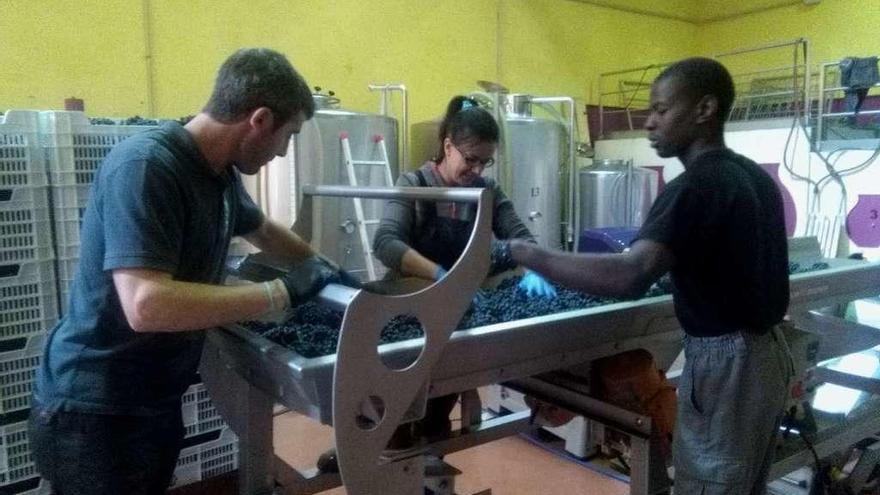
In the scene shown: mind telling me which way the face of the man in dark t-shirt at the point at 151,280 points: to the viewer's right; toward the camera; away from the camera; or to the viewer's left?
to the viewer's right

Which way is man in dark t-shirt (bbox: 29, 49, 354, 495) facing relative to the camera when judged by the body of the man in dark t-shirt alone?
to the viewer's right

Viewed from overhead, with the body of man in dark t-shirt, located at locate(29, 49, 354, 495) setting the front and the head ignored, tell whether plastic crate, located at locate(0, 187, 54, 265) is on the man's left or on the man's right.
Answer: on the man's left

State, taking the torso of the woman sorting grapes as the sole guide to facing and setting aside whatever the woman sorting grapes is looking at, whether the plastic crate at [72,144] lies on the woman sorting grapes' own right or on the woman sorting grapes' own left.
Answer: on the woman sorting grapes' own right

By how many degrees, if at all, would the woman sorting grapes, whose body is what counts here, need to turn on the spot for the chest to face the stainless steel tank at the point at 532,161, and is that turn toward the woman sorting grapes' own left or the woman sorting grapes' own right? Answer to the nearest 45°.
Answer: approximately 135° to the woman sorting grapes' own left

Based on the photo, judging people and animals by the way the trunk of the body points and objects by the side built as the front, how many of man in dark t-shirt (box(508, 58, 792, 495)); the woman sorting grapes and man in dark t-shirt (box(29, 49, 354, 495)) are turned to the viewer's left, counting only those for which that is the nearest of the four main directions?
1

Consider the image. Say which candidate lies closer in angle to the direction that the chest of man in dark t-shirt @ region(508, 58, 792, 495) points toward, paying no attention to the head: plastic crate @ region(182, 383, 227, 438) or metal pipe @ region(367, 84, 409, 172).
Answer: the plastic crate

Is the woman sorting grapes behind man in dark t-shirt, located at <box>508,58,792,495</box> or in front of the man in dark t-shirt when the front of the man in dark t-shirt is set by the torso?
in front

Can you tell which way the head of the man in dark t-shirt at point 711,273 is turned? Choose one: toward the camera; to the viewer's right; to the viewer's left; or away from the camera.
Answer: to the viewer's left

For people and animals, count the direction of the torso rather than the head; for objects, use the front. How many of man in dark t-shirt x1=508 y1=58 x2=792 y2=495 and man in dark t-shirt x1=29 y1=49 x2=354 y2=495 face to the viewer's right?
1

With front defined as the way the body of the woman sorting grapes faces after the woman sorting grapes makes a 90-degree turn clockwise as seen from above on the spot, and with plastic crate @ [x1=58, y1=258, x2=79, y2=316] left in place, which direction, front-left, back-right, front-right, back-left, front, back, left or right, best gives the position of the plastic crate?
front-right

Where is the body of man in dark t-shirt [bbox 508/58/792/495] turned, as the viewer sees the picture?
to the viewer's left

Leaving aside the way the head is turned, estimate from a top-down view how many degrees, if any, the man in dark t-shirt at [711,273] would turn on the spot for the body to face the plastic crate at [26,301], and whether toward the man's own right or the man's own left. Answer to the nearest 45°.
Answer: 0° — they already face it

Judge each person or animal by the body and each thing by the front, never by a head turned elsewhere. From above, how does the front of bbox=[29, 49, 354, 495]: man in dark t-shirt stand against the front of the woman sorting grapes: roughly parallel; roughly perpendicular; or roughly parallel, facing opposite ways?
roughly perpendicular

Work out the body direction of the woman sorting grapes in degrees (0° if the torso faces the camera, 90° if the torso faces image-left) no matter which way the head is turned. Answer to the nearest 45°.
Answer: approximately 315°

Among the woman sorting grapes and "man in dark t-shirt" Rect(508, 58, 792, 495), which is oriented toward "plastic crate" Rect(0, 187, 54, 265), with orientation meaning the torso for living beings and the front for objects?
the man in dark t-shirt
